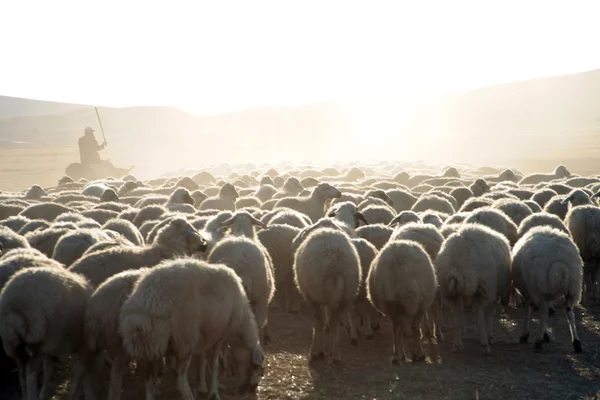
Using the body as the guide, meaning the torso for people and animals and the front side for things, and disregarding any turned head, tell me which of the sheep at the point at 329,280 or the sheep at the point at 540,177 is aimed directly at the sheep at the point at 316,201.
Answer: the sheep at the point at 329,280

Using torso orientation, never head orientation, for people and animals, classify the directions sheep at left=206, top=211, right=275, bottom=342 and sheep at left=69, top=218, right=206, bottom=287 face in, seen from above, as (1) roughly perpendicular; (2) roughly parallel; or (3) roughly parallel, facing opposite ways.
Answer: roughly perpendicular

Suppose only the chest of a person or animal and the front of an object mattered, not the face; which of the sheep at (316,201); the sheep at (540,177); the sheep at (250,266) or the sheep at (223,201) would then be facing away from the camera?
the sheep at (250,266)

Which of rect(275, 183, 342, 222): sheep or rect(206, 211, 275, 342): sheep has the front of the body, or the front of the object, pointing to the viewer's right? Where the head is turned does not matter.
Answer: rect(275, 183, 342, 222): sheep

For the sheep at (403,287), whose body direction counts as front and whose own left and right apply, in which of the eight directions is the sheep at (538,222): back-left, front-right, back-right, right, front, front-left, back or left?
front-right

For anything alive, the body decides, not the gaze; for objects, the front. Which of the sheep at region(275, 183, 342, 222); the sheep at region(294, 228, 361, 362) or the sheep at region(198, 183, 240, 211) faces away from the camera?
the sheep at region(294, 228, 361, 362)

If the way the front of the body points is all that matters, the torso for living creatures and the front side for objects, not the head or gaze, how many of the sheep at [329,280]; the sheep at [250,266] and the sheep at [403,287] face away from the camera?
3

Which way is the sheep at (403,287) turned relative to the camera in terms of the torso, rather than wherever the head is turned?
away from the camera

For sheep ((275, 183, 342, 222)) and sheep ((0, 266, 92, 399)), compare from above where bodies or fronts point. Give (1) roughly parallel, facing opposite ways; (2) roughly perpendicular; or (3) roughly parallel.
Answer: roughly perpendicular
